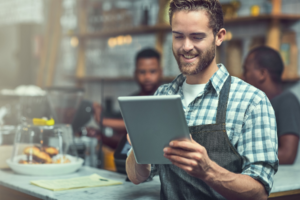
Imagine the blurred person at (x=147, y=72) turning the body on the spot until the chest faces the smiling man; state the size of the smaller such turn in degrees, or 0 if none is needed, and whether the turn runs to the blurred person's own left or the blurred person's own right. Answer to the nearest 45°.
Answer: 0° — they already face them

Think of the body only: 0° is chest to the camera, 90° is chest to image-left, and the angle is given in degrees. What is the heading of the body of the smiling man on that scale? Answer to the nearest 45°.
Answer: approximately 45°

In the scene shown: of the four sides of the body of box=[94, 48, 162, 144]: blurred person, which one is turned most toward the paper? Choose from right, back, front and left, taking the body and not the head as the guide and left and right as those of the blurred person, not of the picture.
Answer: front

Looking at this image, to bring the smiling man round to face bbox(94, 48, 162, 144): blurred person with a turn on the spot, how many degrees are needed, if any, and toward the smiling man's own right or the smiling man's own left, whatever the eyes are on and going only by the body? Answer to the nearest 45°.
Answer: approximately 135° to the smiling man's own right

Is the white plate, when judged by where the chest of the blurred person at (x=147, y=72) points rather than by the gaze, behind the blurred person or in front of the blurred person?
in front

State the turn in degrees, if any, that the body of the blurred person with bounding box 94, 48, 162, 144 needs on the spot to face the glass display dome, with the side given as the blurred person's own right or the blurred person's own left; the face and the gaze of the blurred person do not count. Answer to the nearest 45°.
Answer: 0° — they already face it

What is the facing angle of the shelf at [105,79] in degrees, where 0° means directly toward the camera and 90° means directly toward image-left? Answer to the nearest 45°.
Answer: approximately 0°

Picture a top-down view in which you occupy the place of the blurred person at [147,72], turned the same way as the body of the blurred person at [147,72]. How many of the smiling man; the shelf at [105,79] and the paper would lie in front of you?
2

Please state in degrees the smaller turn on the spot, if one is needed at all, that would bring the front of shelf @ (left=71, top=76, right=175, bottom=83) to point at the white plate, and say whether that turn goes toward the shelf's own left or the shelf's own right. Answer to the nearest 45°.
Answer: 0° — it already faces it

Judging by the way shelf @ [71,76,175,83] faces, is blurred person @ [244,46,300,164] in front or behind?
in front

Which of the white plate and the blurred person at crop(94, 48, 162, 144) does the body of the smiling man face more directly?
the white plate

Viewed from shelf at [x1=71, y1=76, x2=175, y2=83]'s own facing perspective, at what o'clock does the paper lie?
The paper is roughly at 12 o'clock from the shelf.

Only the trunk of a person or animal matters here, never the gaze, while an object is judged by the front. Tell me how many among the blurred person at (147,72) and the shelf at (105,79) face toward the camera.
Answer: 2
